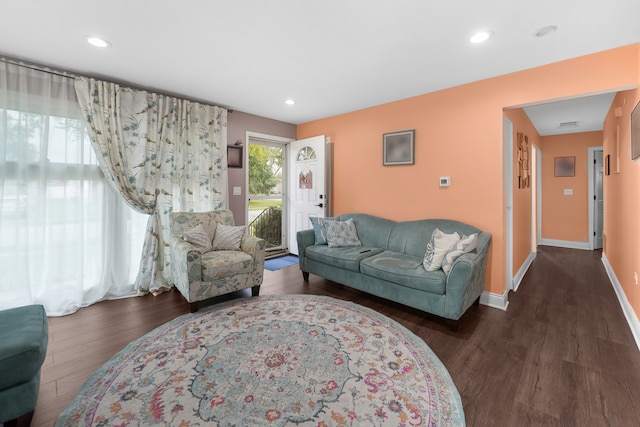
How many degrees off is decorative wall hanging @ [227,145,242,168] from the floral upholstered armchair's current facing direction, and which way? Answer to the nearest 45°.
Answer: approximately 135° to its left

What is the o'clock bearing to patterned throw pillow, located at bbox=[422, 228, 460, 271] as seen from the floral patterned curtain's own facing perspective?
The patterned throw pillow is roughly at 12 o'clock from the floral patterned curtain.

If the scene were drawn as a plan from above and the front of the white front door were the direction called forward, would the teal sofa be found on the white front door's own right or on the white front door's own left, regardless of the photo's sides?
on the white front door's own left

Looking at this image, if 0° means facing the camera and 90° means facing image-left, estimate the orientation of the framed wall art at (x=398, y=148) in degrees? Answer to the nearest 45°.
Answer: approximately 45°

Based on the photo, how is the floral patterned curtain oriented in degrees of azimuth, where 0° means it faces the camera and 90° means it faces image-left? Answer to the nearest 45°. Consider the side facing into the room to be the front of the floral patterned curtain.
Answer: approximately 315°

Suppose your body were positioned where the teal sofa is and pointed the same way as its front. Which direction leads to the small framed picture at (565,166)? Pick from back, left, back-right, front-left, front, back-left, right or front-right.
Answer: back

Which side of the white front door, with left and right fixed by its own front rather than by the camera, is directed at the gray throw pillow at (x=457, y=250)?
left

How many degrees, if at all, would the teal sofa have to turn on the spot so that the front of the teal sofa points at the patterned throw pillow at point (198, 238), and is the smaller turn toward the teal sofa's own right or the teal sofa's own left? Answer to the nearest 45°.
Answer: approximately 45° to the teal sofa's own right
